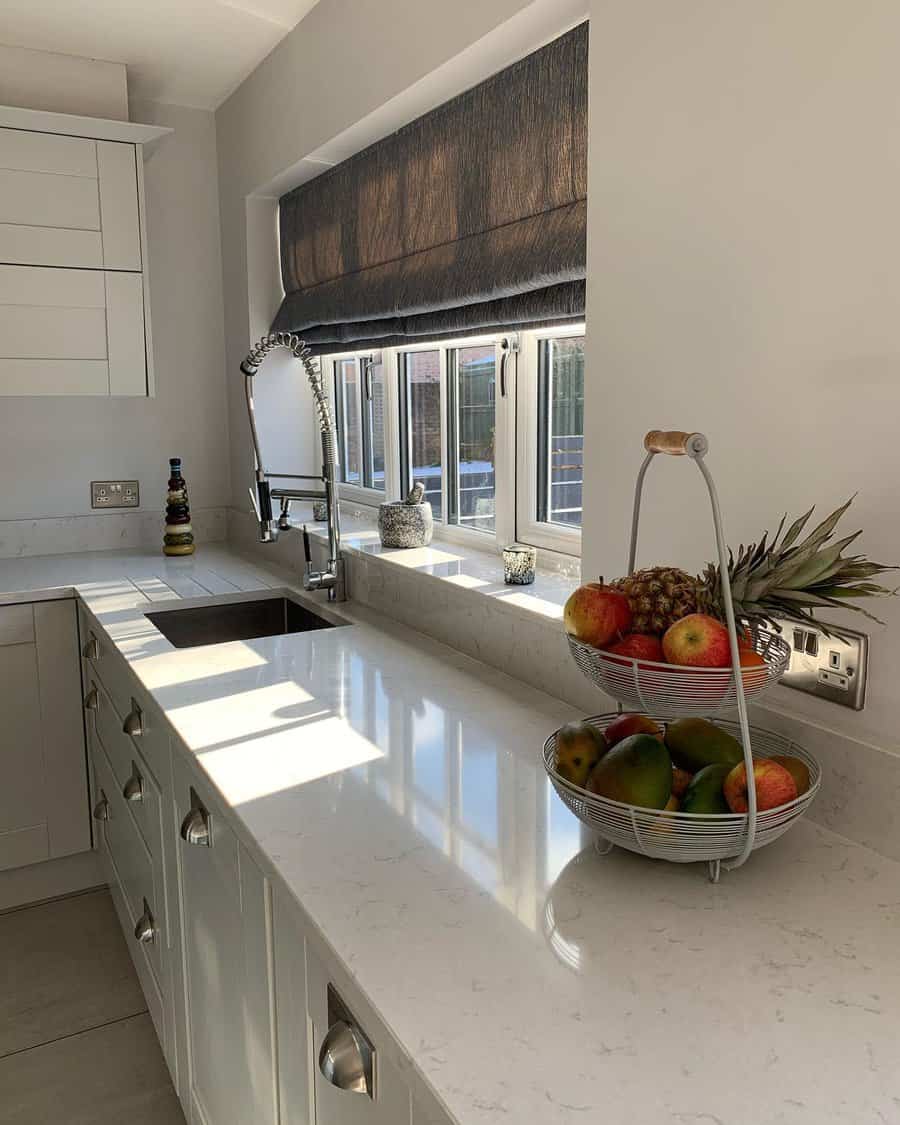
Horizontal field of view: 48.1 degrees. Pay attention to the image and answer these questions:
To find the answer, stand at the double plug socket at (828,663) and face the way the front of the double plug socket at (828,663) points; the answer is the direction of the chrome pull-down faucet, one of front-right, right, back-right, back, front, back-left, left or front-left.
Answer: right

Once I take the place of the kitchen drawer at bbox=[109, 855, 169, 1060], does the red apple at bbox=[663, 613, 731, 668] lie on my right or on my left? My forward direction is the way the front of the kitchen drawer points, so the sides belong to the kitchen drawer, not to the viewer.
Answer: on my left

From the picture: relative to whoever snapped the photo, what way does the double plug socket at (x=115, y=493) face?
facing the viewer

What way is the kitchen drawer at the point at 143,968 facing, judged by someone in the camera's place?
facing to the left of the viewer

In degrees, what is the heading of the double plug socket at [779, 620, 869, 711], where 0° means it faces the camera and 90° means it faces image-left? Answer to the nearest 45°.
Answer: approximately 45°

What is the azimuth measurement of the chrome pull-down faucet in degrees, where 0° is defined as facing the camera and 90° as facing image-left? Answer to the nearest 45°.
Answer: approximately 90°

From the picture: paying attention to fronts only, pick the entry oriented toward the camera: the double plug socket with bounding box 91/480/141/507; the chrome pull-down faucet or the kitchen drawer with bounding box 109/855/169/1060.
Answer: the double plug socket

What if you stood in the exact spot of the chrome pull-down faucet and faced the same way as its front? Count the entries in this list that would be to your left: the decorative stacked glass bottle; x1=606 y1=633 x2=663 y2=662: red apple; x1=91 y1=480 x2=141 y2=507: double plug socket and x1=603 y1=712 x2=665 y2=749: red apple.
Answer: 2

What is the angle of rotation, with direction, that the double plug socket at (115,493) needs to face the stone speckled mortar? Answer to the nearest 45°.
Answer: approximately 45° to its left

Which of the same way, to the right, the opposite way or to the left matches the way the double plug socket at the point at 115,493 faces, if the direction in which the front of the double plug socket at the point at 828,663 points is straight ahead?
to the left

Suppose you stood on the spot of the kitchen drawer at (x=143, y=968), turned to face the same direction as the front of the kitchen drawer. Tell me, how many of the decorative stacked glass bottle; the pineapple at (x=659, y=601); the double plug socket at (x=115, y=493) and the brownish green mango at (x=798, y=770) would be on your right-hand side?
2
